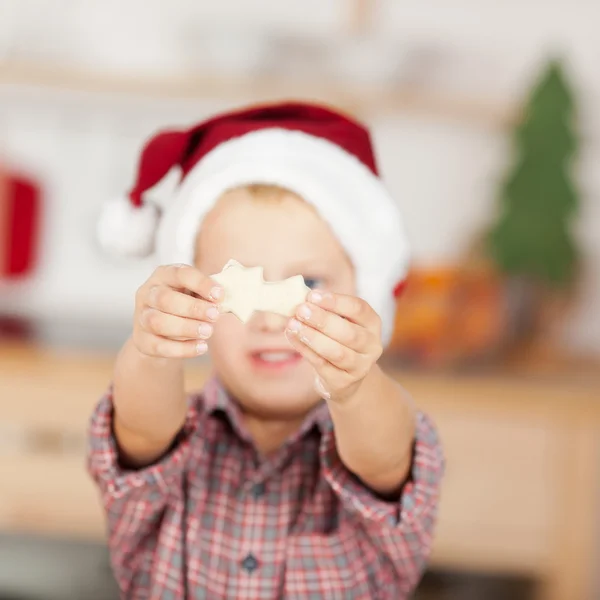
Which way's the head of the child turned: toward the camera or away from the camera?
toward the camera

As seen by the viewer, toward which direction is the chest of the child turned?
toward the camera

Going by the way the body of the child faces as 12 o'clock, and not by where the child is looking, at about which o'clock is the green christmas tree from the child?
The green christmas tree is roughly at 7 o'clock from the child.

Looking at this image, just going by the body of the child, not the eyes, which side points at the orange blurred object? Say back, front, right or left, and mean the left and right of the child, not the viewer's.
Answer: back
